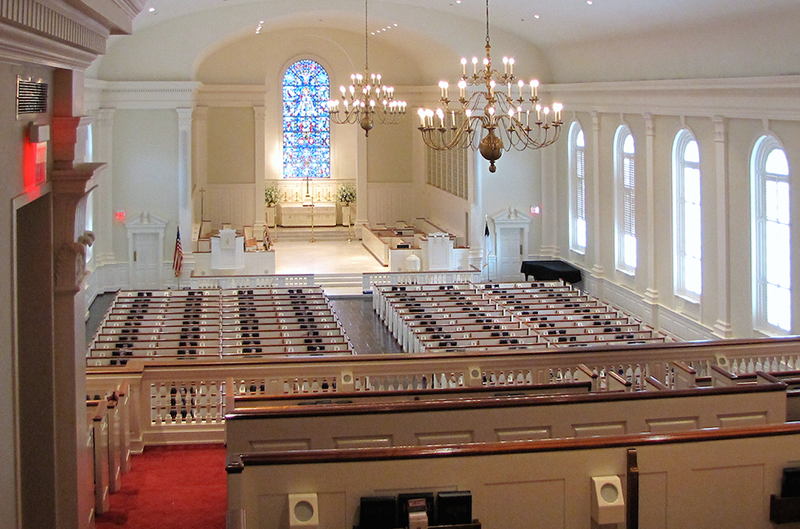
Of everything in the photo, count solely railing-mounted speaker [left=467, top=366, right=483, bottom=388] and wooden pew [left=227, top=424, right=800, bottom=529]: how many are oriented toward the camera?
1

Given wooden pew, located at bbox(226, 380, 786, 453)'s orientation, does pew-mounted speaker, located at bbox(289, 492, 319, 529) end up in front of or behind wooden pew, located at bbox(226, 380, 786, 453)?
behind

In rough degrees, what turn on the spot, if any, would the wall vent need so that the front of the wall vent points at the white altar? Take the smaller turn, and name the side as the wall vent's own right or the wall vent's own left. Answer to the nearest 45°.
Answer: approximately 135° to the wall vent's own left

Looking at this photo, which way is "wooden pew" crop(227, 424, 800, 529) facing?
away from the camera

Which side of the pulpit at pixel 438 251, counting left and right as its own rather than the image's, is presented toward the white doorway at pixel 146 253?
right

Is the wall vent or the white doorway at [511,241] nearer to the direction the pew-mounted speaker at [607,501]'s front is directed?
the wall vent

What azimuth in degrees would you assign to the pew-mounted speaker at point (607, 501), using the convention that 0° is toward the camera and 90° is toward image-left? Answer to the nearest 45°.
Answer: approximately 0°

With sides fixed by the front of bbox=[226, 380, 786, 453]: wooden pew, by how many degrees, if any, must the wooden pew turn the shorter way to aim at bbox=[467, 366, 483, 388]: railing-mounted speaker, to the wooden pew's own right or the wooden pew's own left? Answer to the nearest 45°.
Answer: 0° — it already faces it

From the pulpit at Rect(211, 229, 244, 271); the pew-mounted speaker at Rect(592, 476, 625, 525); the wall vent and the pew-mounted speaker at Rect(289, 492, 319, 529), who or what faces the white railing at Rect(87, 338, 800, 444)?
the pulpit

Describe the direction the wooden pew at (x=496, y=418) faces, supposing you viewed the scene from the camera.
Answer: facing away from the viewer

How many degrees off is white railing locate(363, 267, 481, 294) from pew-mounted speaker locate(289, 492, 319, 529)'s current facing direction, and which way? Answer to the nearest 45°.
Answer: approximately 180°
